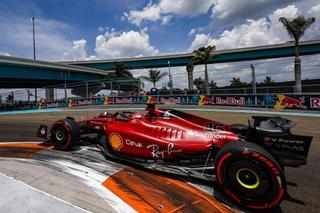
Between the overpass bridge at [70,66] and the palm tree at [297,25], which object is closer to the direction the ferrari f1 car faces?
the overpass bridge

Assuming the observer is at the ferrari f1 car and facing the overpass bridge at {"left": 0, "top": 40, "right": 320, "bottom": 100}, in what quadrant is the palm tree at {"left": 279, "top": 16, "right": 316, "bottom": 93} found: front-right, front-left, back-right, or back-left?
front-right

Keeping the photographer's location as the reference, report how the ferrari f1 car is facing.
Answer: facing away from the viewer and to the left of the viewer

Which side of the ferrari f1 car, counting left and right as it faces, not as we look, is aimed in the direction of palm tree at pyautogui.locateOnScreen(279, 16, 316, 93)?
right

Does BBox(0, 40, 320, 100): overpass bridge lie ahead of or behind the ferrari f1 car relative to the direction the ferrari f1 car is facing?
ahead
